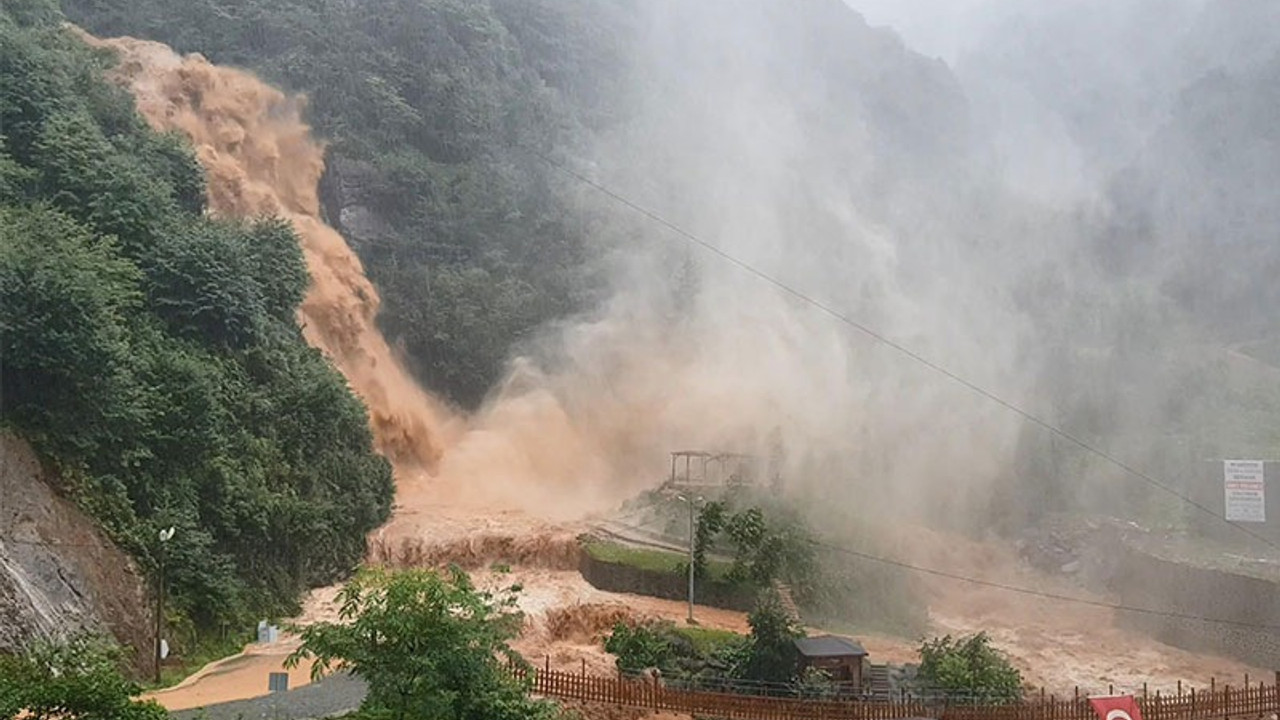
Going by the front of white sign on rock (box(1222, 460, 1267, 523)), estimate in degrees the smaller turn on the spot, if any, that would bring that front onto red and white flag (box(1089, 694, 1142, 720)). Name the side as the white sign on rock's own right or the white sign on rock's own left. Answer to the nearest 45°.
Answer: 0° — it already faces it

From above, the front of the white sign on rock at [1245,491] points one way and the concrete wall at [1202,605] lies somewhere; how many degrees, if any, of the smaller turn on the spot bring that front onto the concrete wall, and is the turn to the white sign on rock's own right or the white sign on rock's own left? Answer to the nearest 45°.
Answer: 0° — it already faces it

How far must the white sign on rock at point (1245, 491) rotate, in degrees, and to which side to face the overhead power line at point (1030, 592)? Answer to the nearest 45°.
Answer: approximately 45° to its right

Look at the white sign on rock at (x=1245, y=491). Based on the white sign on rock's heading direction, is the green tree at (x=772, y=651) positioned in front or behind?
in front

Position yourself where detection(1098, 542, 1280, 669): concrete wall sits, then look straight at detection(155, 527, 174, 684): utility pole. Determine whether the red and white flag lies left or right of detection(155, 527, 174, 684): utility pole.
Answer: left

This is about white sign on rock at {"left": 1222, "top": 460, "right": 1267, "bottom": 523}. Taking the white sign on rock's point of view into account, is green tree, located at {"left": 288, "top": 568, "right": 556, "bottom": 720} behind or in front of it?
in front

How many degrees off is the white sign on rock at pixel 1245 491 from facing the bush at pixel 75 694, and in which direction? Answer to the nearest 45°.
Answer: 0° — it already faces it

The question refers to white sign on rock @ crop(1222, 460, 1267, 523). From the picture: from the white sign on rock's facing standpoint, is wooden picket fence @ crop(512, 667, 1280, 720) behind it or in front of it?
in front

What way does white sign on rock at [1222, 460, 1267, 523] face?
toward the camera
